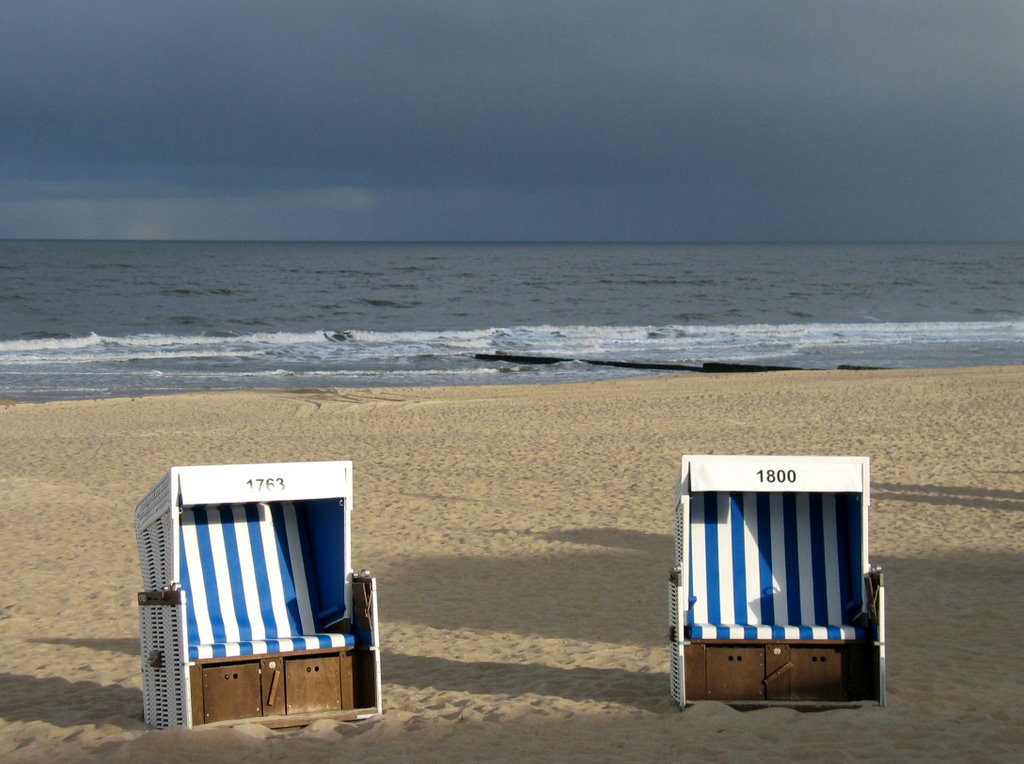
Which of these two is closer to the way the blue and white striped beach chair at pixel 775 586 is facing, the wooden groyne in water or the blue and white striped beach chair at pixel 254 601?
the blue and white striped beach chair

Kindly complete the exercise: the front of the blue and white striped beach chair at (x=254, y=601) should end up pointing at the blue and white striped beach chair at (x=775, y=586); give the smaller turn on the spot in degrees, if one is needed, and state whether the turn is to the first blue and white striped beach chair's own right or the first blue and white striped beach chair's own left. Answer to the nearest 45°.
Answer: approximately 45° to the first blue and white striped beach chair's own left

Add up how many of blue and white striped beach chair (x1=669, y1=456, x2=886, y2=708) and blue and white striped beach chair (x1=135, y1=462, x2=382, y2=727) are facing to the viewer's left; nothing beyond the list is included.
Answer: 0

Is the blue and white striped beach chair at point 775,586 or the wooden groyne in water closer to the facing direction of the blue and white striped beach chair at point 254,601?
the blue and white striped beach chair

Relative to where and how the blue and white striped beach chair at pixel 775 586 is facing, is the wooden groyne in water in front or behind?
behind

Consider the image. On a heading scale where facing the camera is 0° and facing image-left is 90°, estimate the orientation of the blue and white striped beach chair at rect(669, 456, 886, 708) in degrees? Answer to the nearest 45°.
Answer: approximately 0°

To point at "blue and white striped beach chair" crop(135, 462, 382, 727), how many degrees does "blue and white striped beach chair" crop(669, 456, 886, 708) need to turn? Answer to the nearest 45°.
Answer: approximately 90° to its right

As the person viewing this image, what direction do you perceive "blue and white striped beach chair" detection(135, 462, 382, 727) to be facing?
facing the viewer and to the right of the viewer

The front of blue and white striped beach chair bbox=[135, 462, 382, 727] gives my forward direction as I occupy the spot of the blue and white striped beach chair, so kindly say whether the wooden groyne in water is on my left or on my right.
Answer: on my left
